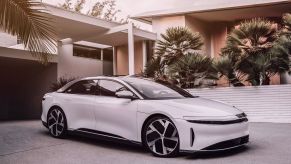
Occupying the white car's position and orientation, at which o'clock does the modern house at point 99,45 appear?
The modern house is roughly at 7 o'clock from the white car.

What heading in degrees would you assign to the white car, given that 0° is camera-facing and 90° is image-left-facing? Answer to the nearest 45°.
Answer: approximately 315°

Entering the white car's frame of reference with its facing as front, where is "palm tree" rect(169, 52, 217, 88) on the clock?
The palm tree is roughly at 8 o'clock from the white car.

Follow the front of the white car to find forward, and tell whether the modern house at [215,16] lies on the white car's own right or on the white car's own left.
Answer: on the white car's own left

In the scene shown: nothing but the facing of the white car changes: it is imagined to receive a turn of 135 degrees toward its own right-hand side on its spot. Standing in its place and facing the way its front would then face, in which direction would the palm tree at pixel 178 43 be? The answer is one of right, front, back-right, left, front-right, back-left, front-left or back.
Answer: right

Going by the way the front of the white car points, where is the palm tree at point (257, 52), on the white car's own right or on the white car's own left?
on the white car's own left
